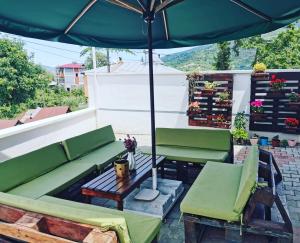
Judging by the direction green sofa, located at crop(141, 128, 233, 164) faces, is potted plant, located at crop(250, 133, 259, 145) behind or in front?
behind

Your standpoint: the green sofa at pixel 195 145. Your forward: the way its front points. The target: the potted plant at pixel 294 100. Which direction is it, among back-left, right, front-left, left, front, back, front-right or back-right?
back-left

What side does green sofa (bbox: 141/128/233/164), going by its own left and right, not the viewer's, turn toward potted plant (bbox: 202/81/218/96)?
back

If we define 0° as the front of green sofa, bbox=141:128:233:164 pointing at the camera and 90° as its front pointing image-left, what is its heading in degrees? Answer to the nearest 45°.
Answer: approximately 0°

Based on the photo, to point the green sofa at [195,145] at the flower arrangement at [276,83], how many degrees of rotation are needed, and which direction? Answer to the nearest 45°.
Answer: approximately 135° to its left

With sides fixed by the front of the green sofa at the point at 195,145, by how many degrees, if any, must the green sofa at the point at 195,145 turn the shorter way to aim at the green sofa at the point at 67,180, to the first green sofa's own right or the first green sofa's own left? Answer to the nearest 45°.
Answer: approximately 45° to the first green sofa's own right

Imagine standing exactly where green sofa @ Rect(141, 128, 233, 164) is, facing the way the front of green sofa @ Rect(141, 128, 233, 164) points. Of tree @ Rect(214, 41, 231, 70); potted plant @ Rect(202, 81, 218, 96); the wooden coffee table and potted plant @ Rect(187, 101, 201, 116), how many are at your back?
3

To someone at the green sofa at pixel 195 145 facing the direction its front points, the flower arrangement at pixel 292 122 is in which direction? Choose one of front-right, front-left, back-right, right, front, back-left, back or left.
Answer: back-left
